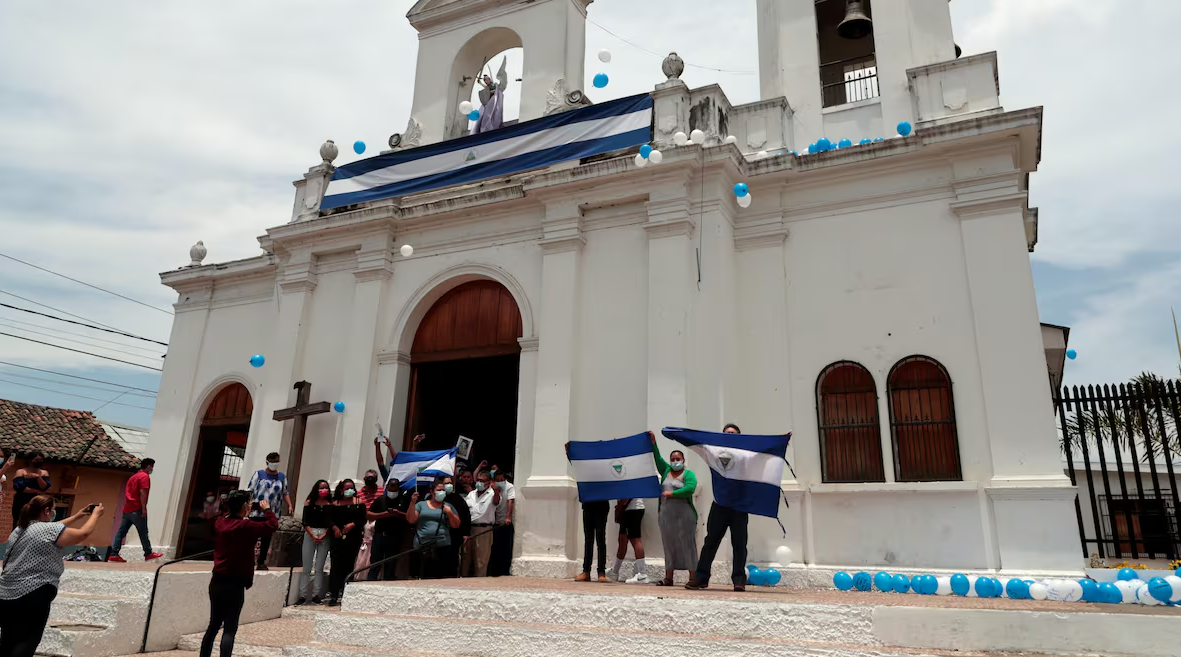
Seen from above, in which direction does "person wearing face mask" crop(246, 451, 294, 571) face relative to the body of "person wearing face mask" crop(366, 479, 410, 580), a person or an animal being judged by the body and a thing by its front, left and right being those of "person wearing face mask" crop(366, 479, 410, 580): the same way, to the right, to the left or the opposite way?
the same way

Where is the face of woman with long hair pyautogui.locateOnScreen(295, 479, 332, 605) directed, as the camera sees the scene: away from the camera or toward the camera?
toward the camera

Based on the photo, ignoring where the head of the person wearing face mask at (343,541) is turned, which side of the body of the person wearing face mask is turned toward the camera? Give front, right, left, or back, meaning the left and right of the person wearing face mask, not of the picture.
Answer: front

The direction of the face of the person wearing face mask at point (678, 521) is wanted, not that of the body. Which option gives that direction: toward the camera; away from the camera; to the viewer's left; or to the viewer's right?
toward the camera

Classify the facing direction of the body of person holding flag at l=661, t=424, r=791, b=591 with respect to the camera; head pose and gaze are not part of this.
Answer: toward the camera

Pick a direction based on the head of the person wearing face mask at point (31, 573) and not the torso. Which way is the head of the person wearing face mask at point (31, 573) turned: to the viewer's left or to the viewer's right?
to the viewer's right

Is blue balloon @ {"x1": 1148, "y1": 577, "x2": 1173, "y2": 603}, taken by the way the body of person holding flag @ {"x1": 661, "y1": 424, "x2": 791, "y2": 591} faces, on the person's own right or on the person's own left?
on the person's own left

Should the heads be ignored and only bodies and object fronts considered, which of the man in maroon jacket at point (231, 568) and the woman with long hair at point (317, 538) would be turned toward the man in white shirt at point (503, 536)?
the man in maroon jacket

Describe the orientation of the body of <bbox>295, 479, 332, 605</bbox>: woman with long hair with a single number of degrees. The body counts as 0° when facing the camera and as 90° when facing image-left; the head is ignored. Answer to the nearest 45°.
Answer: approximately 0°

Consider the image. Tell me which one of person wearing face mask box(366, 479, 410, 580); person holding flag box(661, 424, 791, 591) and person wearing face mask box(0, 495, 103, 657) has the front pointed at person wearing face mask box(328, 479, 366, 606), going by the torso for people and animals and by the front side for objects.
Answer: person wearing face mask box(0, 495, 103, 657)

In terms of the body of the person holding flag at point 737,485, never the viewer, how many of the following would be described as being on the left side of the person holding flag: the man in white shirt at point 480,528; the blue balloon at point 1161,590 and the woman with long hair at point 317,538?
1

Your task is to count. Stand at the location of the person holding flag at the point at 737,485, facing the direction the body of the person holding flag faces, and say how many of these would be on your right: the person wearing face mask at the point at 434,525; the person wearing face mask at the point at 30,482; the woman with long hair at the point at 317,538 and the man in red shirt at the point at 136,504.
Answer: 4

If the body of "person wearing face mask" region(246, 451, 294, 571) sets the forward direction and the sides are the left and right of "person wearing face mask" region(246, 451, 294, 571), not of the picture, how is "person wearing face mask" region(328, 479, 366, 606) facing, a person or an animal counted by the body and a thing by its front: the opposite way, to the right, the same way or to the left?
the same way

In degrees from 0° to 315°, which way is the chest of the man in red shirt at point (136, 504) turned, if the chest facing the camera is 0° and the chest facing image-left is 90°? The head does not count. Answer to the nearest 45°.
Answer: approximately 270°
